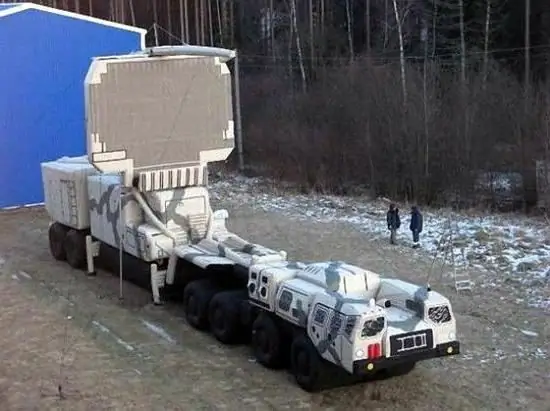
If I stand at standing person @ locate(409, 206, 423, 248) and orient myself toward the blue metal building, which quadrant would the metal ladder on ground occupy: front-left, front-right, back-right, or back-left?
back-left

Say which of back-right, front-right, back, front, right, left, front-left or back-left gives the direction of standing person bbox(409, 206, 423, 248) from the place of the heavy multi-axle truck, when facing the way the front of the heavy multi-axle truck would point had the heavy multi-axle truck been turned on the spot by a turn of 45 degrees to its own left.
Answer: front-left

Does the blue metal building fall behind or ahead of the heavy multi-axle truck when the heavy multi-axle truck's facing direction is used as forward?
behind

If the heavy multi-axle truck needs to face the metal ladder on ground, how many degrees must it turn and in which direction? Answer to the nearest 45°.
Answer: approximately 90° to its left

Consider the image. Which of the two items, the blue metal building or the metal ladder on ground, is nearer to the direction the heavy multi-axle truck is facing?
the metal ladder on ground

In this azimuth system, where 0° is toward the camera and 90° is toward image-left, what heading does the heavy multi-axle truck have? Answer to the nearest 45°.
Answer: approximately 315°

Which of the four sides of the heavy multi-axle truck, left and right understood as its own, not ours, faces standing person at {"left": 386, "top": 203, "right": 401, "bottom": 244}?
left
